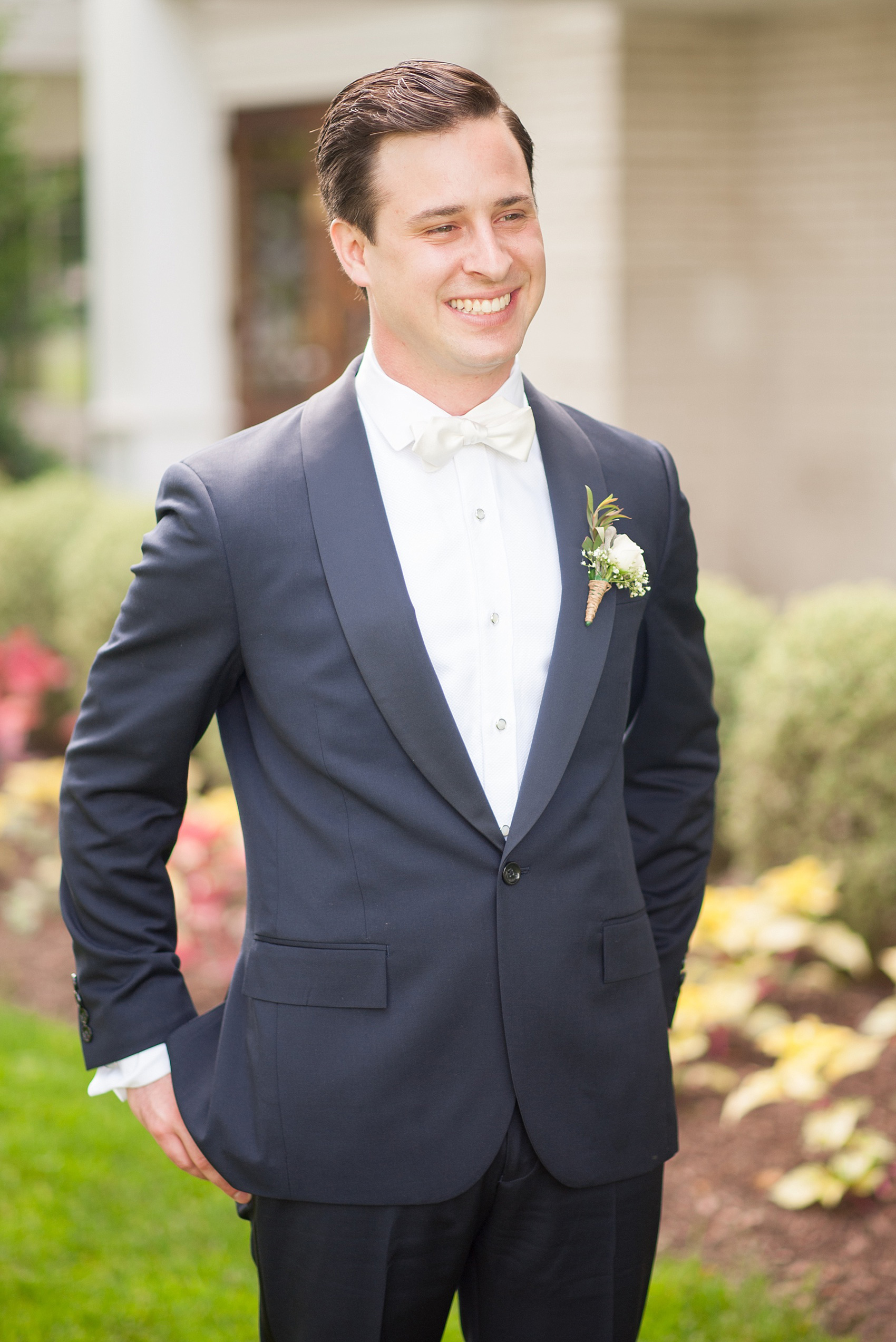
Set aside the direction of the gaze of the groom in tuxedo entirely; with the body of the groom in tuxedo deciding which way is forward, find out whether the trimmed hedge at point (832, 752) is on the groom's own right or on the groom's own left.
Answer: on the groom's own left

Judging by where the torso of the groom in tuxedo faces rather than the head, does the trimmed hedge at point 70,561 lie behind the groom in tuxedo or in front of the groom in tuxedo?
behind

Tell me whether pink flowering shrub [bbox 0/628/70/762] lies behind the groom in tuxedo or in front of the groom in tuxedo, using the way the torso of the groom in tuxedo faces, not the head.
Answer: behind

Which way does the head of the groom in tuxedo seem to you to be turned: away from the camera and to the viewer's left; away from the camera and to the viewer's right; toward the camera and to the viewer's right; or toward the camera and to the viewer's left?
toward the camera and to the viewer's right

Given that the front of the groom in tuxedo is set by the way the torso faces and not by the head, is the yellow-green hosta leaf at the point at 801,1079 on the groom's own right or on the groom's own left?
on the groom's own left

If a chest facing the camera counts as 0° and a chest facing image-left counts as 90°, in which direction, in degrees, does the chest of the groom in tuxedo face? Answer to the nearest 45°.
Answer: approximately 315°

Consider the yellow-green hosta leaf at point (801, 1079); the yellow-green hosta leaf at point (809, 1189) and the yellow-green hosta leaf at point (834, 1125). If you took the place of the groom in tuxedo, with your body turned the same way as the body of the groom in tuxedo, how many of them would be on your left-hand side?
3

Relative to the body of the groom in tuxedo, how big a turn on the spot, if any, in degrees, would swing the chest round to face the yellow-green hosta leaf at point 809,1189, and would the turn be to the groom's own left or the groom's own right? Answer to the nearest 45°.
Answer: approximately 90° to the groom's own left

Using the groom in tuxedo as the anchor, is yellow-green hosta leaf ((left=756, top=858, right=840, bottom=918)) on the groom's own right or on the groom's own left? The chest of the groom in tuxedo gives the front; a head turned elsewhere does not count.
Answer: on the groom's own left
